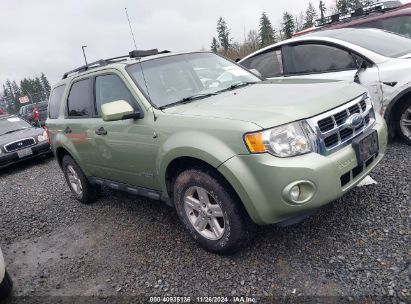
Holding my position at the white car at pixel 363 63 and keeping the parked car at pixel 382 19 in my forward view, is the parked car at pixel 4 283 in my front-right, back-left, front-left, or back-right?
back-left

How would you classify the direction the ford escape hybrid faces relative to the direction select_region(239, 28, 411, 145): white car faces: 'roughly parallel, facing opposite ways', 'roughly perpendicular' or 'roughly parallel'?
roughly parallel

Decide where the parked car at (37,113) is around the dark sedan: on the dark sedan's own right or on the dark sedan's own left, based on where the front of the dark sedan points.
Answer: on the dark sedan's own left

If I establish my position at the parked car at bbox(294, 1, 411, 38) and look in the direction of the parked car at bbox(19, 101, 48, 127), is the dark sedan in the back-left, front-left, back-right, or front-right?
front-left

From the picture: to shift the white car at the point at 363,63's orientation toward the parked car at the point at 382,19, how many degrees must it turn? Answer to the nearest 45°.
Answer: approximately 135° to its left

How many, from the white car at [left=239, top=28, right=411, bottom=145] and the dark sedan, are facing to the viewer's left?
0

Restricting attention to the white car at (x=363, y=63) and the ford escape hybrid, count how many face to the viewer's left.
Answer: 0

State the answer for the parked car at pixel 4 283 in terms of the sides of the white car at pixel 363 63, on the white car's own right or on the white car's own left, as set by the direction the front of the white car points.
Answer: on the white car's own right

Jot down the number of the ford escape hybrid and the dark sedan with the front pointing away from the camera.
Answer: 0

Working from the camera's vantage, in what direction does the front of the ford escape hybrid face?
facing the viewer and to the right of the viewer

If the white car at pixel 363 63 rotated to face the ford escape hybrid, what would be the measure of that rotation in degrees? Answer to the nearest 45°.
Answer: approximately 90° to its right

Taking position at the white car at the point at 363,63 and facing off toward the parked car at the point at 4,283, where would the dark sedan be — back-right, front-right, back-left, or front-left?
front-right

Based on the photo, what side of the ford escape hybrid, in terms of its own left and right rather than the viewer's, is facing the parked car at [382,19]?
left

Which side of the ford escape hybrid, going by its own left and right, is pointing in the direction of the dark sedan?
back
